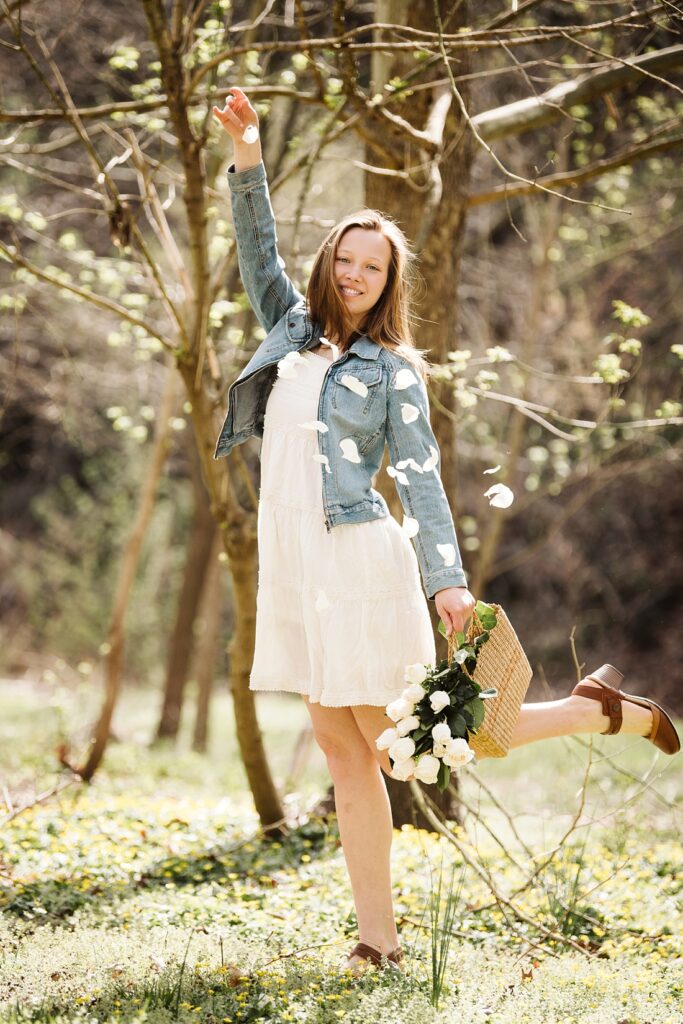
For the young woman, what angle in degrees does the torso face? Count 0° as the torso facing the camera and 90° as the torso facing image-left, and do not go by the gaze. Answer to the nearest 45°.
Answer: approximately 45°

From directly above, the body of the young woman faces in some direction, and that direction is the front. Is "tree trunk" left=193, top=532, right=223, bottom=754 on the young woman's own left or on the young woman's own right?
on the young woman's own right
